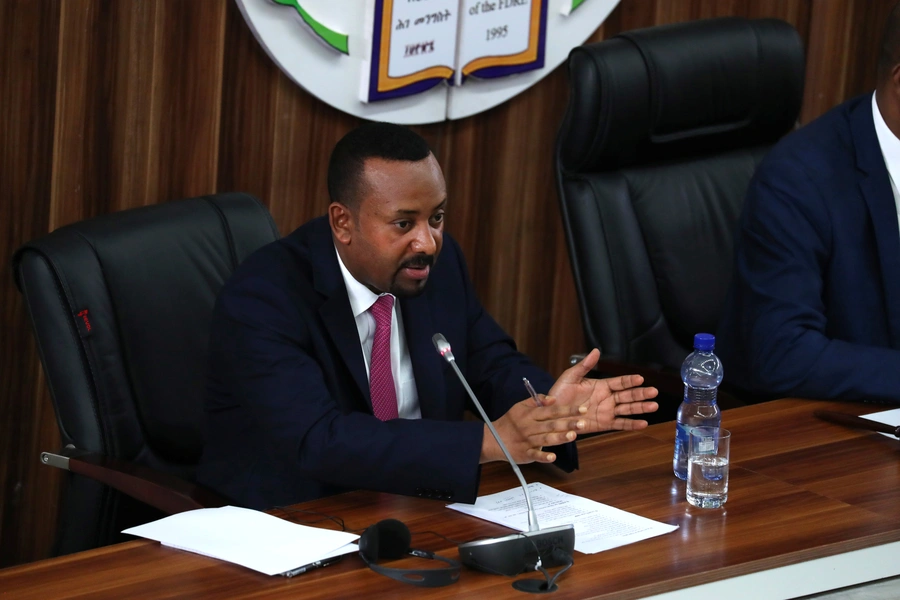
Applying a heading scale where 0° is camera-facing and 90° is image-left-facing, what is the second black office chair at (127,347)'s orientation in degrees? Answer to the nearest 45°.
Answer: approximately 315°

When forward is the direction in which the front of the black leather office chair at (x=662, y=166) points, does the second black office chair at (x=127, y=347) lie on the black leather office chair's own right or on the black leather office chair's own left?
on the black leather office chair's own right

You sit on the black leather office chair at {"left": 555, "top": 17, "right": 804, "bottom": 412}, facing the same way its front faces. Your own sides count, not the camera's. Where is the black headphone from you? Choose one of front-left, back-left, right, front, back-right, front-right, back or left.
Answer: front-right

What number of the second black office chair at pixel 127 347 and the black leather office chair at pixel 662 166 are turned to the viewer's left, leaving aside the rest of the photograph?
0

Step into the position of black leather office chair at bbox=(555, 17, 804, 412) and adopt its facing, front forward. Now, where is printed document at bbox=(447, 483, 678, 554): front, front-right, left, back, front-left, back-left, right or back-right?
front-right

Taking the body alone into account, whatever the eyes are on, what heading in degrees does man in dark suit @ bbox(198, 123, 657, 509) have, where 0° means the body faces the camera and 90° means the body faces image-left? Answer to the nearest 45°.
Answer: approximately 315°

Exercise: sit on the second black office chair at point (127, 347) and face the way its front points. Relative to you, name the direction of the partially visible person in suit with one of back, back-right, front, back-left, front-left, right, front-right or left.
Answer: front-left
